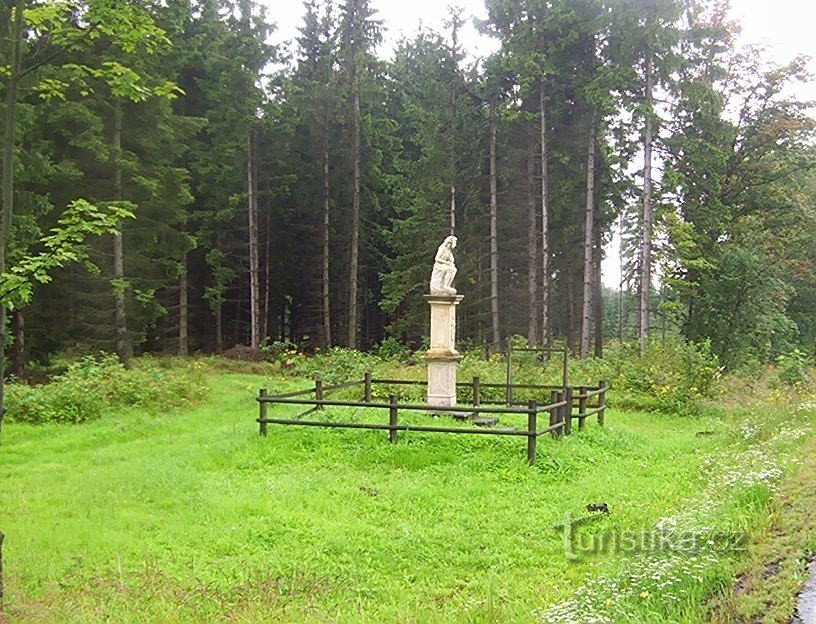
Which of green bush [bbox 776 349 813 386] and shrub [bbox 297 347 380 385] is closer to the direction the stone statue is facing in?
the green bush

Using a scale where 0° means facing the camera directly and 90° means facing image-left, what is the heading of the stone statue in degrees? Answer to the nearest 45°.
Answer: approximately 315°

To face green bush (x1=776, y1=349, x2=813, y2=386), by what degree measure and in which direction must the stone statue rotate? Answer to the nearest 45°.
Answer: approximately 90° to its left

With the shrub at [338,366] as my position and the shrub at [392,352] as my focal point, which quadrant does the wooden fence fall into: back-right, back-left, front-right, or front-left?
back-right
